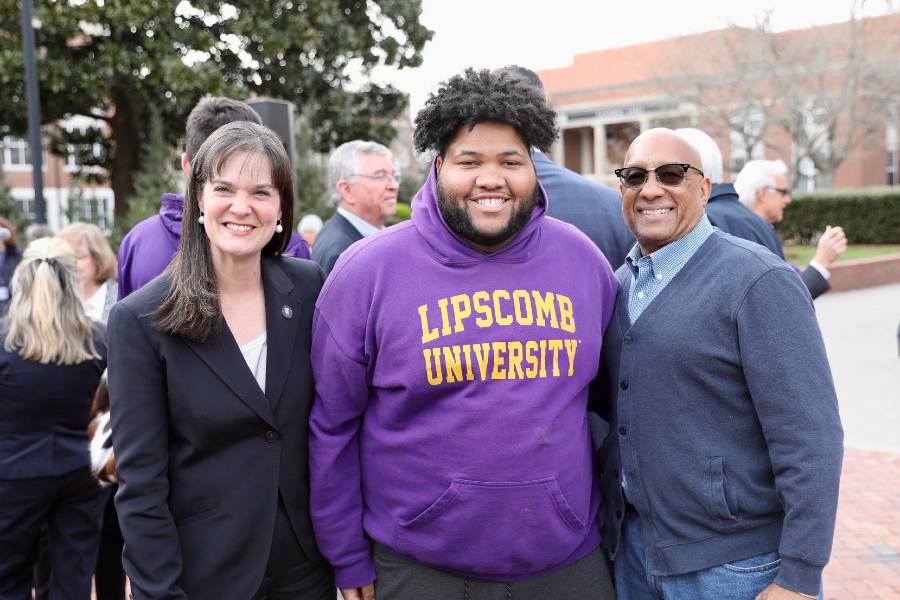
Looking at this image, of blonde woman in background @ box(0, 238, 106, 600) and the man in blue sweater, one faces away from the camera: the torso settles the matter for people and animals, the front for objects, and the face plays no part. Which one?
the blonde woman in background

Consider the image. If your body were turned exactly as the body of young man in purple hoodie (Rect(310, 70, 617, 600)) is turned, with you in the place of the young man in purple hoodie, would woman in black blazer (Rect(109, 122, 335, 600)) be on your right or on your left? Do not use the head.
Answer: on your right

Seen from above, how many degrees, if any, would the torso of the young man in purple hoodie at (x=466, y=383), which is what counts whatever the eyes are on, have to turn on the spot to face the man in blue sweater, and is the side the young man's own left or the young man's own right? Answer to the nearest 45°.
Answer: approximately 90° to the young man's own left

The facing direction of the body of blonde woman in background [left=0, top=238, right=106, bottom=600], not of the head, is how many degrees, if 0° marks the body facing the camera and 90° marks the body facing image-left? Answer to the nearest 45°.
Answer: approximately 180°

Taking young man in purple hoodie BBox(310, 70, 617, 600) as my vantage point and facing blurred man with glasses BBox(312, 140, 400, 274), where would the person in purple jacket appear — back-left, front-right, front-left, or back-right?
front-left

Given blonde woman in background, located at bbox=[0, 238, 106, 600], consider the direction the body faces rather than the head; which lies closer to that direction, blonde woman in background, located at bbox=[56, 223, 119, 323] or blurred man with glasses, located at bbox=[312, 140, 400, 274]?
the blonde woman in background

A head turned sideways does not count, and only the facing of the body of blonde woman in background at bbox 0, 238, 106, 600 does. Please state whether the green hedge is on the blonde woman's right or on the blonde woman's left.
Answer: on the blonde woman's right

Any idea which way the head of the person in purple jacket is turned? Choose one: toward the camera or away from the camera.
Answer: away from the camera

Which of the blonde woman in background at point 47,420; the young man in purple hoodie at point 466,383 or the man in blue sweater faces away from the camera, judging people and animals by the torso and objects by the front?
the blonde woman in background

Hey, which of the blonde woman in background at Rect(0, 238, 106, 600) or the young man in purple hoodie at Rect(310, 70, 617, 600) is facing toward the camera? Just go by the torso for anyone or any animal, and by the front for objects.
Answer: the young man in purple hoodie

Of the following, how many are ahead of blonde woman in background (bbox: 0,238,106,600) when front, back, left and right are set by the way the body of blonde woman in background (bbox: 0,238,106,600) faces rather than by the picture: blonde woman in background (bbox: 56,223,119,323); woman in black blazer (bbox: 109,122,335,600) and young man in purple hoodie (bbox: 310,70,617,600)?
1

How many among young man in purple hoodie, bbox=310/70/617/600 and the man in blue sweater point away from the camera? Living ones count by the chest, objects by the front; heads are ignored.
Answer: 0

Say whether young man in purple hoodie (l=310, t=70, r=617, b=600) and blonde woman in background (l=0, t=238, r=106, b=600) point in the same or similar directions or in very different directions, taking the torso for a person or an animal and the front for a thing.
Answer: very different directions
